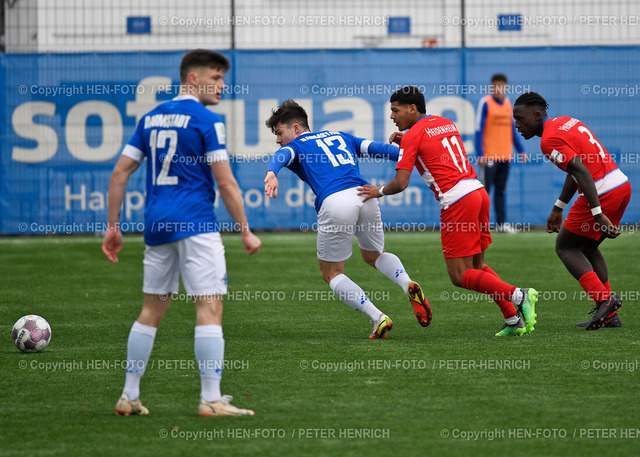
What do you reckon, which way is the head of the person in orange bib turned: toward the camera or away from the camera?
toward the camera

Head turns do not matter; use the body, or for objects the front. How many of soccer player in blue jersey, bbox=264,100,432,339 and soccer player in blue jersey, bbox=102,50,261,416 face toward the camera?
0

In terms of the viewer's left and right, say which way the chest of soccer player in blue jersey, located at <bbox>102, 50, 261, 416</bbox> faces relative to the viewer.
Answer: facing away from the viewer and to the right of the viewer

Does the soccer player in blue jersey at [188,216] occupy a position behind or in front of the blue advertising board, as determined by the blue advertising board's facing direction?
in front

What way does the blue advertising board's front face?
toward the camera

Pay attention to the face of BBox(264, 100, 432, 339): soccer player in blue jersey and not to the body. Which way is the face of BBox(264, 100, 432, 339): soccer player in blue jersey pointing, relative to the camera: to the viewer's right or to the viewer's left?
to the viewer's left

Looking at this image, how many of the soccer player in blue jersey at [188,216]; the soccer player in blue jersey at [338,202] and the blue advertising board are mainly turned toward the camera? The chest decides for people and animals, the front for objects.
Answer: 1

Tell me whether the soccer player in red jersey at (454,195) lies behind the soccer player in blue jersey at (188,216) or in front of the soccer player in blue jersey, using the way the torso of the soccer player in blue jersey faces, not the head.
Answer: in front

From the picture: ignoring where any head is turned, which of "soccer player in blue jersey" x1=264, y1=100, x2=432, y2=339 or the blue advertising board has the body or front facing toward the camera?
the blue advertising board

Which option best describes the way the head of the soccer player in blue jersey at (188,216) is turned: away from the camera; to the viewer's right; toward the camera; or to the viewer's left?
to the viewer's right

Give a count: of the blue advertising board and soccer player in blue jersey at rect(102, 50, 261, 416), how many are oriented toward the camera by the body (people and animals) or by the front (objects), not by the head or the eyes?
1

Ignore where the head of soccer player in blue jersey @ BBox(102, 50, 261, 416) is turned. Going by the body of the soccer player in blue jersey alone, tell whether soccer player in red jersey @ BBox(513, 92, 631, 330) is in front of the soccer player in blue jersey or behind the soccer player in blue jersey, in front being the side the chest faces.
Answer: in front

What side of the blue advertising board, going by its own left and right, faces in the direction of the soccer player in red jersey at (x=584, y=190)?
front

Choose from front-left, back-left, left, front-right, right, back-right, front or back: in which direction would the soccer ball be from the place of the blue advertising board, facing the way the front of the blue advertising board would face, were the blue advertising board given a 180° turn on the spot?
back

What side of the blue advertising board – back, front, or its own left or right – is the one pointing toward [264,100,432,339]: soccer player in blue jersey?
front
